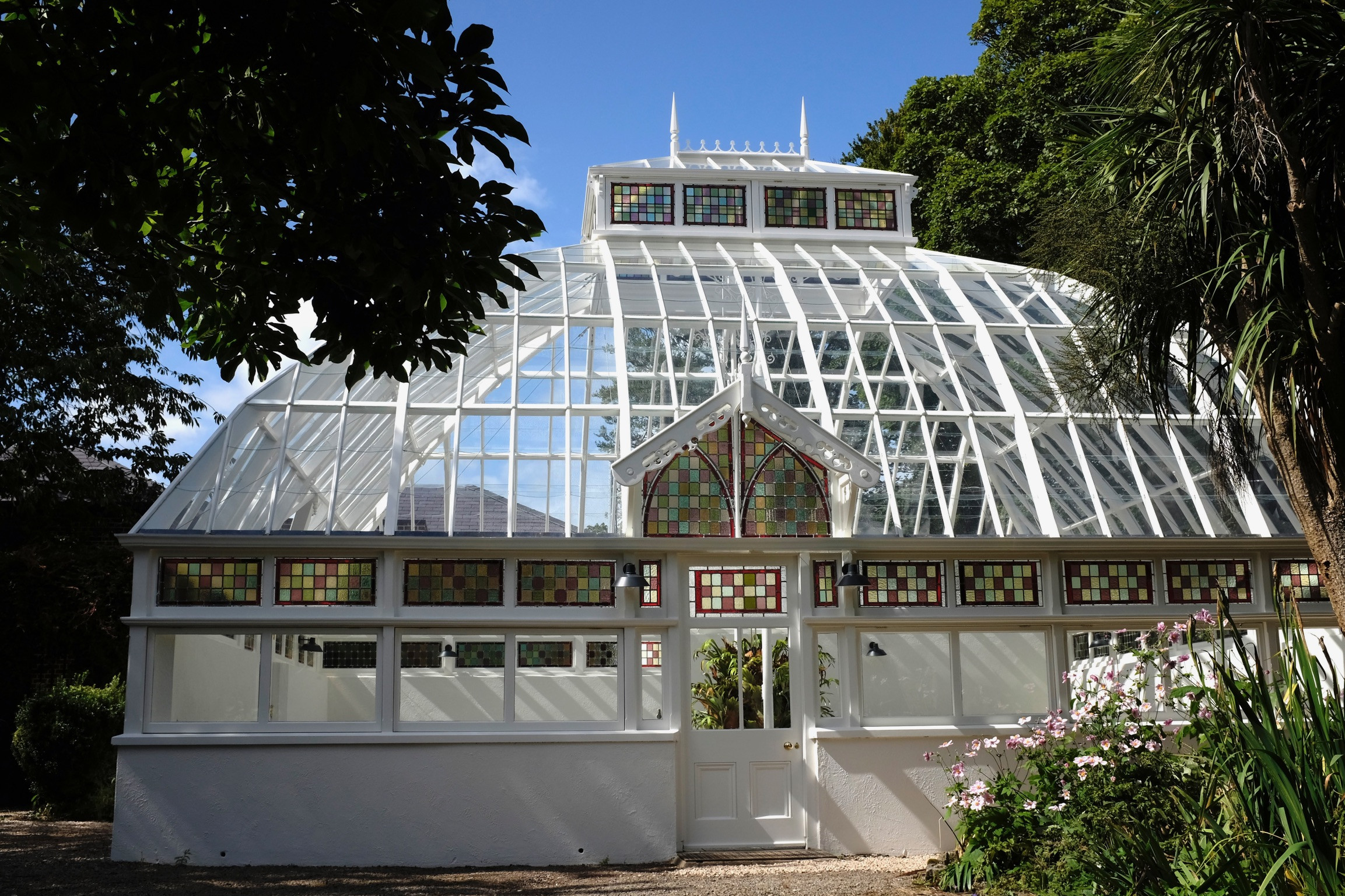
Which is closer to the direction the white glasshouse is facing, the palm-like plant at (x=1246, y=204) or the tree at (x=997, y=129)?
the palm-like plant

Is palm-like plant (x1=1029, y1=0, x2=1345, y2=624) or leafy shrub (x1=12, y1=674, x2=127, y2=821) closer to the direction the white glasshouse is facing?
the palm-like plant

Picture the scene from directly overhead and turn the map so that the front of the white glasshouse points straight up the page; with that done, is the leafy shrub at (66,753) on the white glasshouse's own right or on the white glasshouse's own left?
on the white glasshouse's own right

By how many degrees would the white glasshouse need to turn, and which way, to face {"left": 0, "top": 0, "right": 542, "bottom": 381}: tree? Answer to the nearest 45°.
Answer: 0° — it already faces it

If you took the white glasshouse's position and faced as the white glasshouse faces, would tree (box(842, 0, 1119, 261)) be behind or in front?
behind

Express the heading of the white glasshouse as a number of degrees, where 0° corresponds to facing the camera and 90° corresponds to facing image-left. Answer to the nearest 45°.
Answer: approximately 0°

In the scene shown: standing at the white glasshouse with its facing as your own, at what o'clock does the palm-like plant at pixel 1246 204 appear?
The palm-like plant is roughly at 10 o'clock from the white glasshouse.
